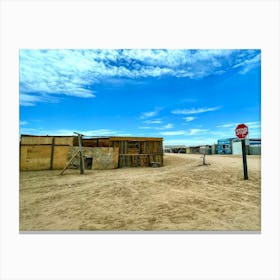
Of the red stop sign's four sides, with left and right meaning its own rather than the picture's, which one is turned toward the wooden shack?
right

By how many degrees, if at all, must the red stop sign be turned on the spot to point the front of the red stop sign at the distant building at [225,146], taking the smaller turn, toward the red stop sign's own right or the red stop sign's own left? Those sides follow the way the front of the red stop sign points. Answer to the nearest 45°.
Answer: approximately 180°

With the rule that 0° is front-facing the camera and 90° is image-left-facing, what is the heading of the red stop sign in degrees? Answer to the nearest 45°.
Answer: approximately 0°

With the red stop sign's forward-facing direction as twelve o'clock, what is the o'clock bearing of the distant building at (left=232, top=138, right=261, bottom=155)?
The distant building is roughly at 6 o'clock from the red stop sign.
